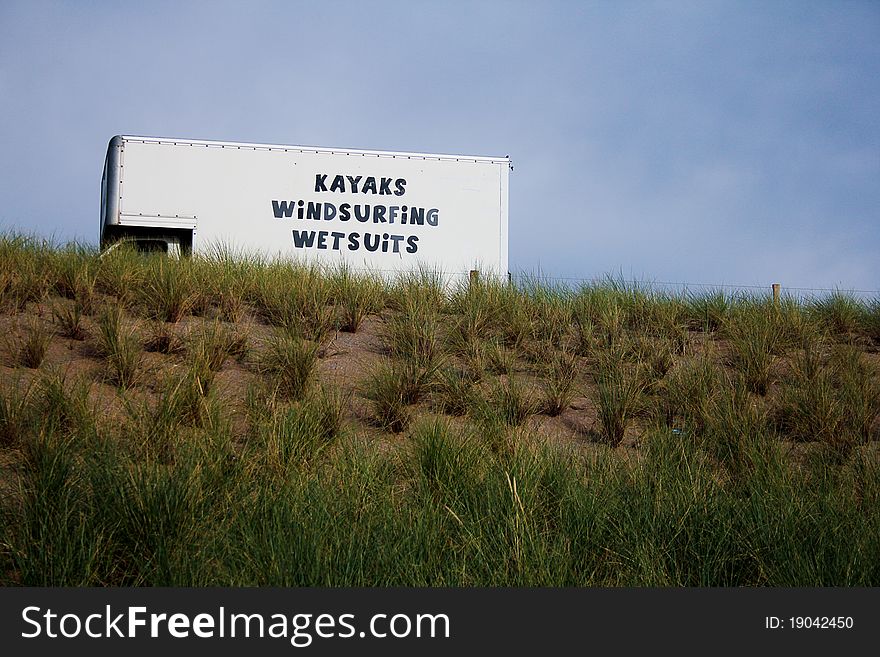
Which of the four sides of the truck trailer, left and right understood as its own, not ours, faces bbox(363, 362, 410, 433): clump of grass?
left

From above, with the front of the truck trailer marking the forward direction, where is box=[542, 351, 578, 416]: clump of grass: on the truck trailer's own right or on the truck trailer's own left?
on the truck trailer's own left

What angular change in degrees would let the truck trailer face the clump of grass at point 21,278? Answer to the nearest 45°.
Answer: approximately 45° to its left

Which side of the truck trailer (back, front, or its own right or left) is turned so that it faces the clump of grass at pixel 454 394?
left

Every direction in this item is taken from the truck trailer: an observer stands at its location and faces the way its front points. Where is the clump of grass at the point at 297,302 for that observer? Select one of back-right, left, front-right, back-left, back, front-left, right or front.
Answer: left

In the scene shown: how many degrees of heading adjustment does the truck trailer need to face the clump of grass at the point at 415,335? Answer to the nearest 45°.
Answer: approximately 90° to its left

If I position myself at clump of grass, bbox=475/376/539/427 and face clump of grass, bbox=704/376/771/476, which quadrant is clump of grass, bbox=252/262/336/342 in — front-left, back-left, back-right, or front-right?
back-left

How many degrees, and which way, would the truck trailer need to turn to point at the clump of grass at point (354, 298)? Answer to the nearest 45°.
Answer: approximately 90° to its left

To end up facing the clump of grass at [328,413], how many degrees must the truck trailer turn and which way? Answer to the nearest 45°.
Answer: approximately 90° to its left

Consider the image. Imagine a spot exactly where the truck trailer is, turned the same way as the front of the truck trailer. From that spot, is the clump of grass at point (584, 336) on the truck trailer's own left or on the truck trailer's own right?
on the truck trailer's own left

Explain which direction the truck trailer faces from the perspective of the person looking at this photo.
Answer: facing to the left of the viewer
